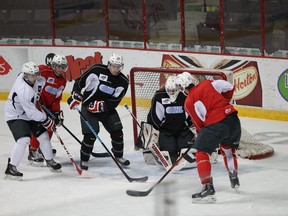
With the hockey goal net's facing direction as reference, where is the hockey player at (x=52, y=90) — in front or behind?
in front

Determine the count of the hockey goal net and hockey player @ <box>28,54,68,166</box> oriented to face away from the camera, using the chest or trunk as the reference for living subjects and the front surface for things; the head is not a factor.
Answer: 0

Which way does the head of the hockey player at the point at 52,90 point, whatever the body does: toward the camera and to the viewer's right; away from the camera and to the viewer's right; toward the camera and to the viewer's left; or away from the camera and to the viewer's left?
toward the camera and to the viewer's right

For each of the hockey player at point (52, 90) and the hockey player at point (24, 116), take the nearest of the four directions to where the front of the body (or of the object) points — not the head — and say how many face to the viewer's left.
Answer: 0

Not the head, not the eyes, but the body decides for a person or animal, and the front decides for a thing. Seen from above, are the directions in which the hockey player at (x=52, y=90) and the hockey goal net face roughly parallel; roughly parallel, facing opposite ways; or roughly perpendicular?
roughly perpendicular

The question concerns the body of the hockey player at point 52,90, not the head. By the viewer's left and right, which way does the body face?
facing the viewer and to the right of the viewer

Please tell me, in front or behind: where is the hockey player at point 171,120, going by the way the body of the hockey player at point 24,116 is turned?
in front

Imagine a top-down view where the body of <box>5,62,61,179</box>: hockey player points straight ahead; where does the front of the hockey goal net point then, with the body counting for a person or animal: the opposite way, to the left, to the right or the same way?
to the right

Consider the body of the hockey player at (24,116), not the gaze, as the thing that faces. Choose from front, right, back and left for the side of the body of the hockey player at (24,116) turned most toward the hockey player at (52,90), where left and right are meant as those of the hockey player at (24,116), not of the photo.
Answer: left

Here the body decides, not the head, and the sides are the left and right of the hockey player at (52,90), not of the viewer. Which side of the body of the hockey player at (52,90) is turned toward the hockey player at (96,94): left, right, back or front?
front

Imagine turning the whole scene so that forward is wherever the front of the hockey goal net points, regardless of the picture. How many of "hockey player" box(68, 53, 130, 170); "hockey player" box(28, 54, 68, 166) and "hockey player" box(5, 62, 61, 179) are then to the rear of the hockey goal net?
0

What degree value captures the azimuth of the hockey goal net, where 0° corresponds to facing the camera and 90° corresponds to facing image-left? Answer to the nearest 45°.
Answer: approximately 45°
